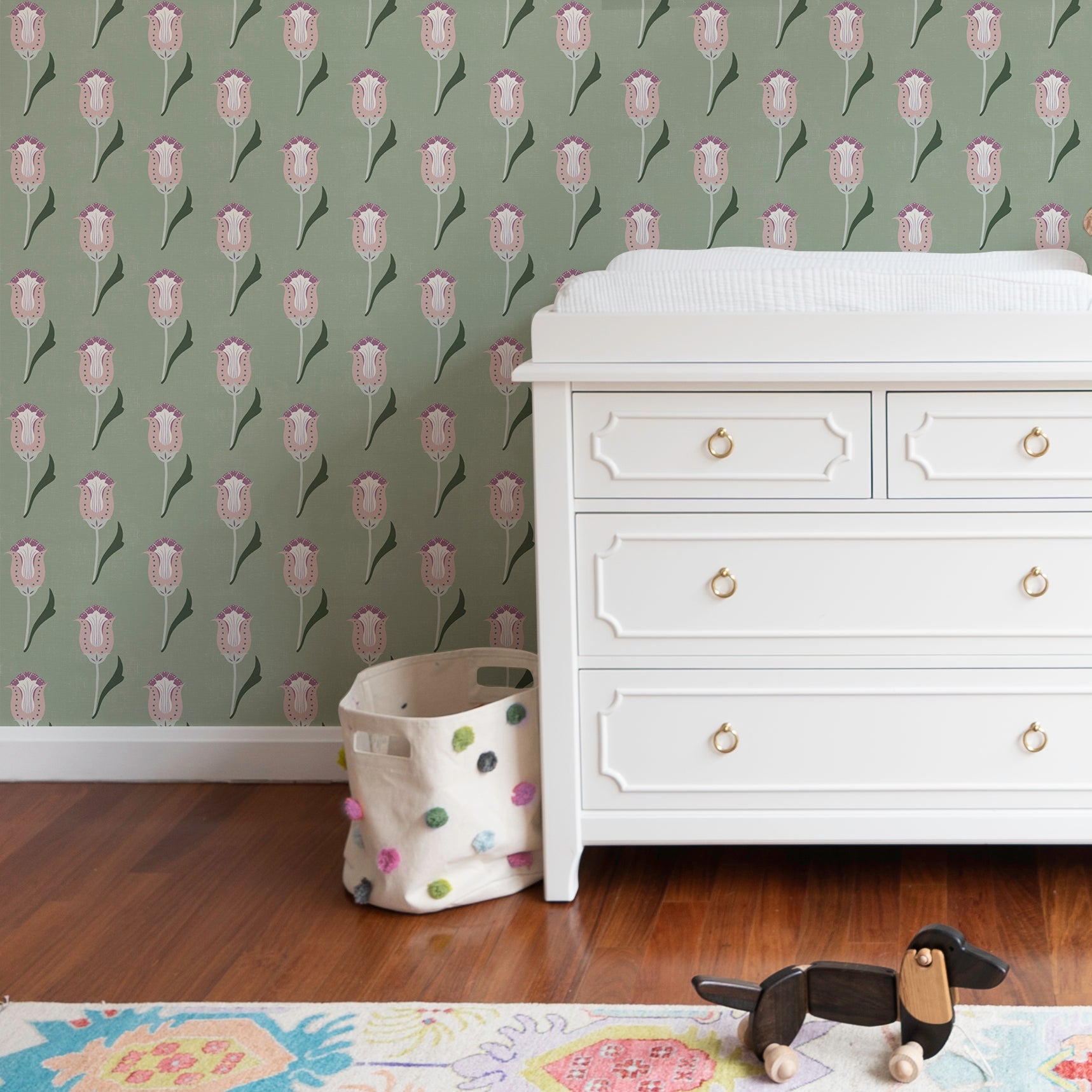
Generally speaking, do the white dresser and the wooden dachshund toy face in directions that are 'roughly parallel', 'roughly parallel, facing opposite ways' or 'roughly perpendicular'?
roughly perpendicular

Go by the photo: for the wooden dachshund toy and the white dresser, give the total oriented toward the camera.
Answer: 1

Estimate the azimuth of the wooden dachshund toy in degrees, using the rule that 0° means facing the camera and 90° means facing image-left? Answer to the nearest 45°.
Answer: approximately 270°
